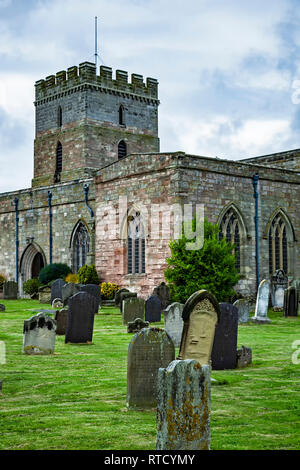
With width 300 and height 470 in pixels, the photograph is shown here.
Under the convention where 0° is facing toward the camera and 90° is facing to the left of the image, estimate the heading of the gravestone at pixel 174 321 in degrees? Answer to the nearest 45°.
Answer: approximately 0°

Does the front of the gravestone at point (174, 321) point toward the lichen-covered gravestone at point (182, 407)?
yes

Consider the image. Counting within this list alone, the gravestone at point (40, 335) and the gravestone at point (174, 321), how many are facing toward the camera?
2

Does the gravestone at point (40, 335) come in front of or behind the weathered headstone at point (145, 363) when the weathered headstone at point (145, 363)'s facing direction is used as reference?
behind

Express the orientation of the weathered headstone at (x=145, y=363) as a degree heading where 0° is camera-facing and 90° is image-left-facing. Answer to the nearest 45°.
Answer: approximately 0°

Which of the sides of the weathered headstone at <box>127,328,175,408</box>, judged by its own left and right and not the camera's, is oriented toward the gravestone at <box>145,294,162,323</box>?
back

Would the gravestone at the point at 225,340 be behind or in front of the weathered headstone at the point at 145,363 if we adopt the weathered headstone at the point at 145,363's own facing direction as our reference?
behind

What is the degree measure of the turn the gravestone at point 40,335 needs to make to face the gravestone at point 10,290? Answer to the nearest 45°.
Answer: approximately 180°

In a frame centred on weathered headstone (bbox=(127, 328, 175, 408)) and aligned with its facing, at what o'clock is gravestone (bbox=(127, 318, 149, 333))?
The gravestone is roughly at 6 o'clock from the weathered headstone.

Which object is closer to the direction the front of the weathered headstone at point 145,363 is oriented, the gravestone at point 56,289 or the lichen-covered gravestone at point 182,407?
the lichen-covered gravestone
